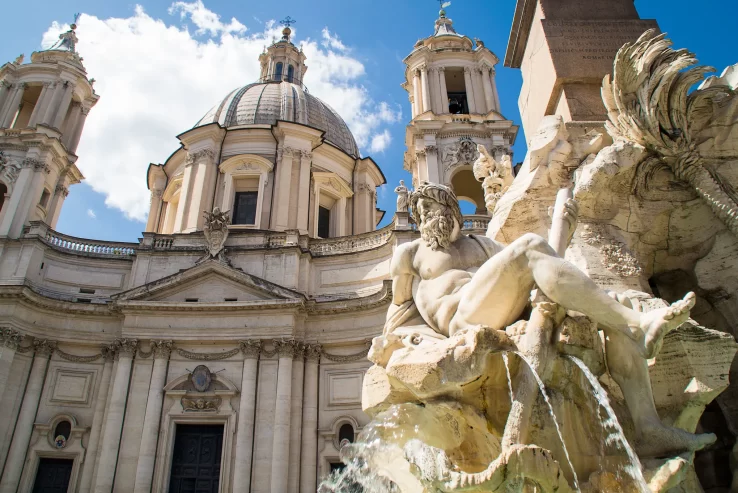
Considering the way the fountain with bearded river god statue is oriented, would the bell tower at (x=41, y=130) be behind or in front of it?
behind

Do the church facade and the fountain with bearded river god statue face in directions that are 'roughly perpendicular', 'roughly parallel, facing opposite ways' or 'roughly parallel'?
roughly parallel

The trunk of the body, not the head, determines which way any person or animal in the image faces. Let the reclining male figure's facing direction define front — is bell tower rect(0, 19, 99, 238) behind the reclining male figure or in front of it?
behind

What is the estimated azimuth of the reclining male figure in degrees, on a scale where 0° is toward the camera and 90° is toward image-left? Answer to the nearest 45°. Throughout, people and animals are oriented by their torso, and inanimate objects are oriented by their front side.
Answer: approximately 315°

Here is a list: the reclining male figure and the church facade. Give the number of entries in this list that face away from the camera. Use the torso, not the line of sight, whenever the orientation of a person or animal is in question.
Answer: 0

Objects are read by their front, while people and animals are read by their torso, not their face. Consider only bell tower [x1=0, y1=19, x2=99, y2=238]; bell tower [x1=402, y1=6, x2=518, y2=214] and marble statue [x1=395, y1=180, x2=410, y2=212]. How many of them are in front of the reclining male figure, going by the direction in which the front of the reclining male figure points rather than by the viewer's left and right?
0

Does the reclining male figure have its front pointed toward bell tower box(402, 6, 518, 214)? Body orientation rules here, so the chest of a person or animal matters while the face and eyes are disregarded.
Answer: no

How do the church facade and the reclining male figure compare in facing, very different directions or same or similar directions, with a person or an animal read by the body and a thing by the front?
same or similar directions

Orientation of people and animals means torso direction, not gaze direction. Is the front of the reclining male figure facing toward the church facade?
no

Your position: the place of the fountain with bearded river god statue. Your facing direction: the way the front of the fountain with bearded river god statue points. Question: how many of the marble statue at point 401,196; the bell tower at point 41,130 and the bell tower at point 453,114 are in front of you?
0

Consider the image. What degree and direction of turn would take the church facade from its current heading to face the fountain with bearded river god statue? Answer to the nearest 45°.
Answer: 0° — it already faces it

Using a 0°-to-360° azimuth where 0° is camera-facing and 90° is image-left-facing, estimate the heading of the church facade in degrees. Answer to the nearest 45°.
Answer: approximately 0°
